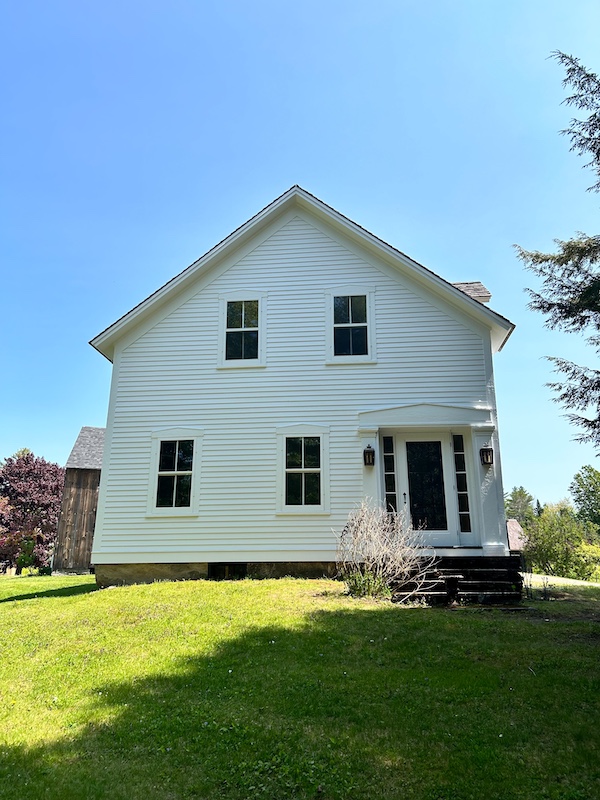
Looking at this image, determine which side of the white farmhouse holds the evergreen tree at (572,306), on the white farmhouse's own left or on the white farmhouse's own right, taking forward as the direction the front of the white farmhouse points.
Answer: on the white farmhouse's own left

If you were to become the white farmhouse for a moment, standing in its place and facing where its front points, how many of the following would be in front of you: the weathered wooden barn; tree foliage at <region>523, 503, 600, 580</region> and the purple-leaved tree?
0

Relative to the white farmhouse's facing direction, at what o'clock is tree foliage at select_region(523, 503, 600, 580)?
The tree foliage is roughly at 8 o'clock from the white farmhouse.

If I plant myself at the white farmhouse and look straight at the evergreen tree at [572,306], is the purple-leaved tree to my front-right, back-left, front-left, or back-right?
back-left

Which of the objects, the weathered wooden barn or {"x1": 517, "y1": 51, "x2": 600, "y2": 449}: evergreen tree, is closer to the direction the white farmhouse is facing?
the evergreen tree

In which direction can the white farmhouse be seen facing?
toward the camera

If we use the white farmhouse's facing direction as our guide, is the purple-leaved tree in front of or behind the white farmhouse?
behind

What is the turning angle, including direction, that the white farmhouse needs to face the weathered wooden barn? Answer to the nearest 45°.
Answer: approximately 135° to its right

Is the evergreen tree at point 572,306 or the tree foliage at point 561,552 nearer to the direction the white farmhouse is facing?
the evergreen tree
